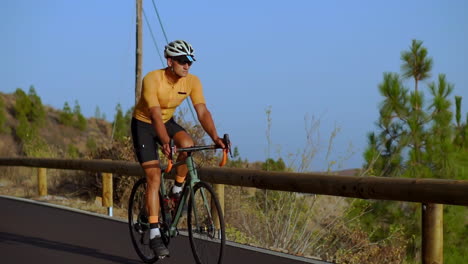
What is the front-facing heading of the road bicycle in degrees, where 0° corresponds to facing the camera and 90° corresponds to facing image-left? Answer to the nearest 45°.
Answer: approximately 315°

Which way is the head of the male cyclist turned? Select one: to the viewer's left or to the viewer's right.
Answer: to the viewer's right

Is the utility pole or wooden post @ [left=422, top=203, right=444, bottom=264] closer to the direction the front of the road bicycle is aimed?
the wooden post

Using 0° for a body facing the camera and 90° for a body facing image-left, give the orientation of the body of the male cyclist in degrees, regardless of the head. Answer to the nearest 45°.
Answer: approximately 315°

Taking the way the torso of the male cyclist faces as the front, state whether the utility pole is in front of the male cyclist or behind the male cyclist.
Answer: behind

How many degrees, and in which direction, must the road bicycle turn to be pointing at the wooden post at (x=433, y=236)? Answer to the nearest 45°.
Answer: approximately 45° to its left

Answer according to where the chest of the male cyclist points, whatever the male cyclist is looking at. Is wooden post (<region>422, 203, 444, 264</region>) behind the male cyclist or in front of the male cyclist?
in front
